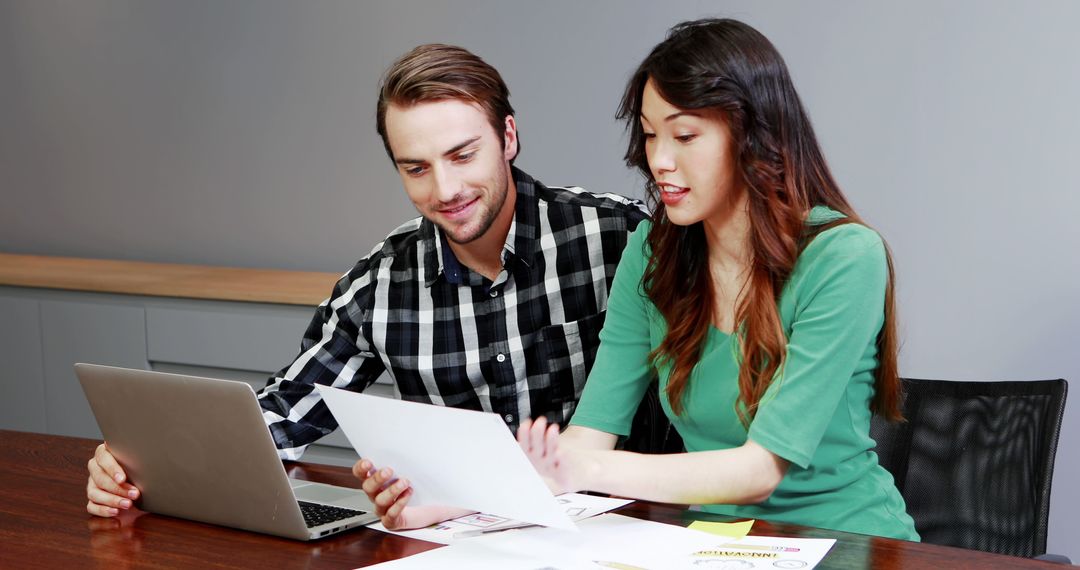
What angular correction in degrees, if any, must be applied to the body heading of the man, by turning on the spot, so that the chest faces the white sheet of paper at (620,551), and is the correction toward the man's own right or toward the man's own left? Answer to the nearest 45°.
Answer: approximately 45° to the man's own left

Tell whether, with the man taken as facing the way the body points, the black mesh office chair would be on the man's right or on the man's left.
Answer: on the man's left

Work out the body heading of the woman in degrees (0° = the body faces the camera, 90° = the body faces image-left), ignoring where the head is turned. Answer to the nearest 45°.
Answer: approximately 45°

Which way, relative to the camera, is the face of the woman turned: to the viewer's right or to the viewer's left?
to the viewer's left

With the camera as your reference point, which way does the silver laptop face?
facing away from the viewer and to the right of the viewer

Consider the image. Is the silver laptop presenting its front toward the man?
yes

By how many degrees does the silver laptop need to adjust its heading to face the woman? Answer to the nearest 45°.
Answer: approximately 45° to its right

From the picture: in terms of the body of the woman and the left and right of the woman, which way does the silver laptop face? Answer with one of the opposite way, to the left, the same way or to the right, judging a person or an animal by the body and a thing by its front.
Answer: the opposite way

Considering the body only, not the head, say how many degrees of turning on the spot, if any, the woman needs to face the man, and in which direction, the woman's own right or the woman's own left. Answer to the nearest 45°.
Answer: approximately 90° to the woman's own right

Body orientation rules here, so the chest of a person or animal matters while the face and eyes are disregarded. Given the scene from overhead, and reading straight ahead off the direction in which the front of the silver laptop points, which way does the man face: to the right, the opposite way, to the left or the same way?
the opposite way
